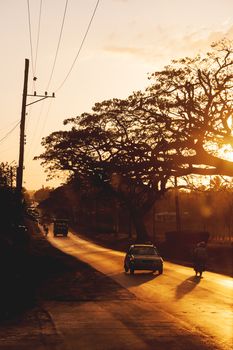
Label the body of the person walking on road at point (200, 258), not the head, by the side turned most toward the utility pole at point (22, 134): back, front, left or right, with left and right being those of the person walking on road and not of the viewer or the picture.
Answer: left

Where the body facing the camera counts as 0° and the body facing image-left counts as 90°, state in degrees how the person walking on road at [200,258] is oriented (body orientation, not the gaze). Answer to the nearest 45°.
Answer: approximately 180°

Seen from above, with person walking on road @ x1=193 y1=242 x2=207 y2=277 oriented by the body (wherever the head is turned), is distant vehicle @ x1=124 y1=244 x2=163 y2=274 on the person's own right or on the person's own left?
on the person's own left
